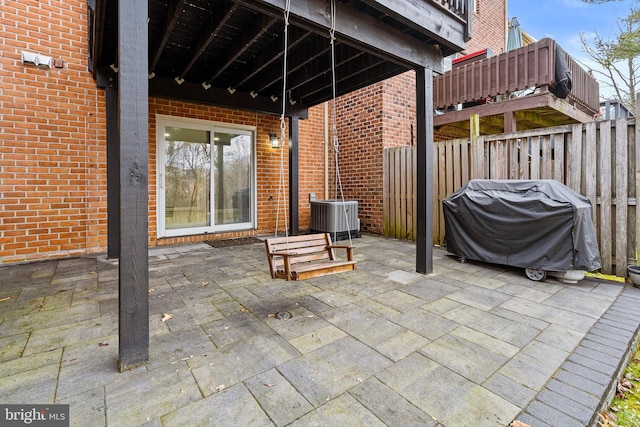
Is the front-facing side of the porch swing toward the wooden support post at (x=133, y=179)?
no

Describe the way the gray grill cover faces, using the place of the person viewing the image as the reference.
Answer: facing the viewer and to the left of the viewer

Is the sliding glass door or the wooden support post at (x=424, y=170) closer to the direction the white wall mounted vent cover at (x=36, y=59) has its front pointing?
the wooden support post

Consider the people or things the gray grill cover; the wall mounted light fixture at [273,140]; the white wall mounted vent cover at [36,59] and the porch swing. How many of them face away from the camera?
0

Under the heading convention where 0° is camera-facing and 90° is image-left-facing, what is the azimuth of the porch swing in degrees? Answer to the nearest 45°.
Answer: approximately 315°

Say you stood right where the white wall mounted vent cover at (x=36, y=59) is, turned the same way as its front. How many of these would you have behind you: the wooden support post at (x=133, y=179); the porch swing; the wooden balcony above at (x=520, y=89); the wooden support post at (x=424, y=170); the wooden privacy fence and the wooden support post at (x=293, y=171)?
0

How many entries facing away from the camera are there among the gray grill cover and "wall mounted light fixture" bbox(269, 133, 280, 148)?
0

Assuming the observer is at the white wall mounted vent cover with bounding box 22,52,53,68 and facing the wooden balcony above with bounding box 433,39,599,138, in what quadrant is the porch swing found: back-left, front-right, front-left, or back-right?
front-right

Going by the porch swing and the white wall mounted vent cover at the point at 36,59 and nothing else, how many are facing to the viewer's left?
0

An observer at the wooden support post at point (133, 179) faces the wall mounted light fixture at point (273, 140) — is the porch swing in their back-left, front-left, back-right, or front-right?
front-right

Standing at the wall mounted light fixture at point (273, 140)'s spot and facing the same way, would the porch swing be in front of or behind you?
in front

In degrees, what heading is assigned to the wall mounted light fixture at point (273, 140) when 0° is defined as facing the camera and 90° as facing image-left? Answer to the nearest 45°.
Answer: approximately 315°

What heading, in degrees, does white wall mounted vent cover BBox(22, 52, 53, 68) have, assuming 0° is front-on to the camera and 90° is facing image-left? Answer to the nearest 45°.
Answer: approximately 315°

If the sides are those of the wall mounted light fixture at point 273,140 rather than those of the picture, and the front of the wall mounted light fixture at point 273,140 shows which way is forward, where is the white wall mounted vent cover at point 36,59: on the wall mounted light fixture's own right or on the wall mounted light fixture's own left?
on the wall mounted light fixture's own right

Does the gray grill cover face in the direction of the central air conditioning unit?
no
